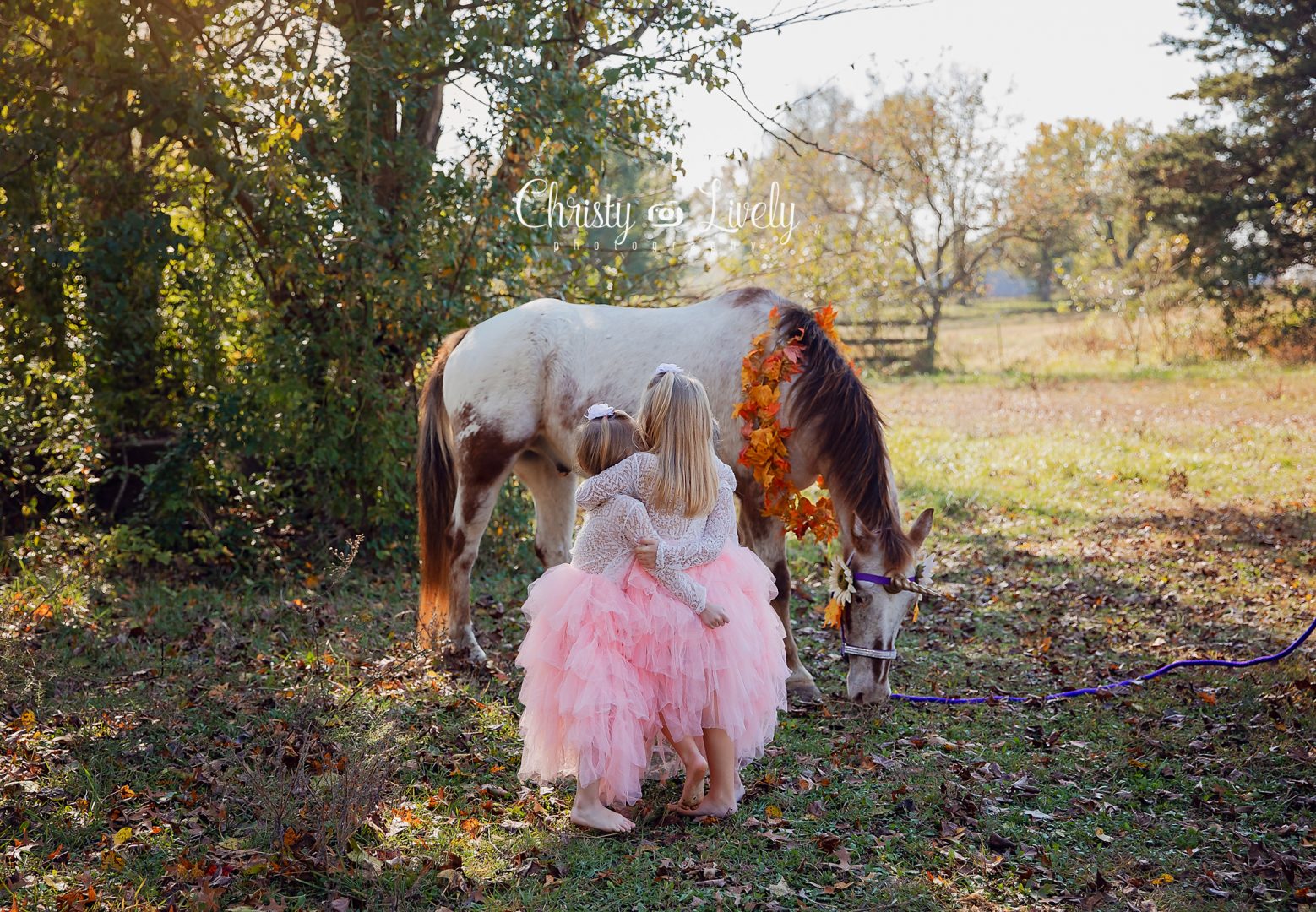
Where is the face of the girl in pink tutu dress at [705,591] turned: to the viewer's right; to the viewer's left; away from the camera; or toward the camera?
away from the camera

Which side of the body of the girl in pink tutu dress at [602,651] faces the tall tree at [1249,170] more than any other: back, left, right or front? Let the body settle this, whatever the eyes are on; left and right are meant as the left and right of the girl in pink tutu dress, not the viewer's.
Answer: front

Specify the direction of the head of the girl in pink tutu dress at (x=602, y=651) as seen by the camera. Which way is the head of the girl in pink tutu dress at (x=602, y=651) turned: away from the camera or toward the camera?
away from the camera

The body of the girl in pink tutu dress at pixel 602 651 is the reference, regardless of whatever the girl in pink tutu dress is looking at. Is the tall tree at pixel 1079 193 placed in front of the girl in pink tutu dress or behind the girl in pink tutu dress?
in front

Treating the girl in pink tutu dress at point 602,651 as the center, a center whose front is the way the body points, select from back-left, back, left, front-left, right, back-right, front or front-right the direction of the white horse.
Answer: front-left

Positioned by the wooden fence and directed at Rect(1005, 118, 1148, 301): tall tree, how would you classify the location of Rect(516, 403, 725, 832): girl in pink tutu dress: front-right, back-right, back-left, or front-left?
back-right

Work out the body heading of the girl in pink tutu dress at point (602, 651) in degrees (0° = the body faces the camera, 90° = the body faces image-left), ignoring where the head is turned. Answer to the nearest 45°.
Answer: approximately 225°

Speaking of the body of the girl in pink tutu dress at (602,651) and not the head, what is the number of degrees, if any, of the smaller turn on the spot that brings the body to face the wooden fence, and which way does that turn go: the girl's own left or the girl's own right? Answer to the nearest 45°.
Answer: approximately 45° to the girl's own left
